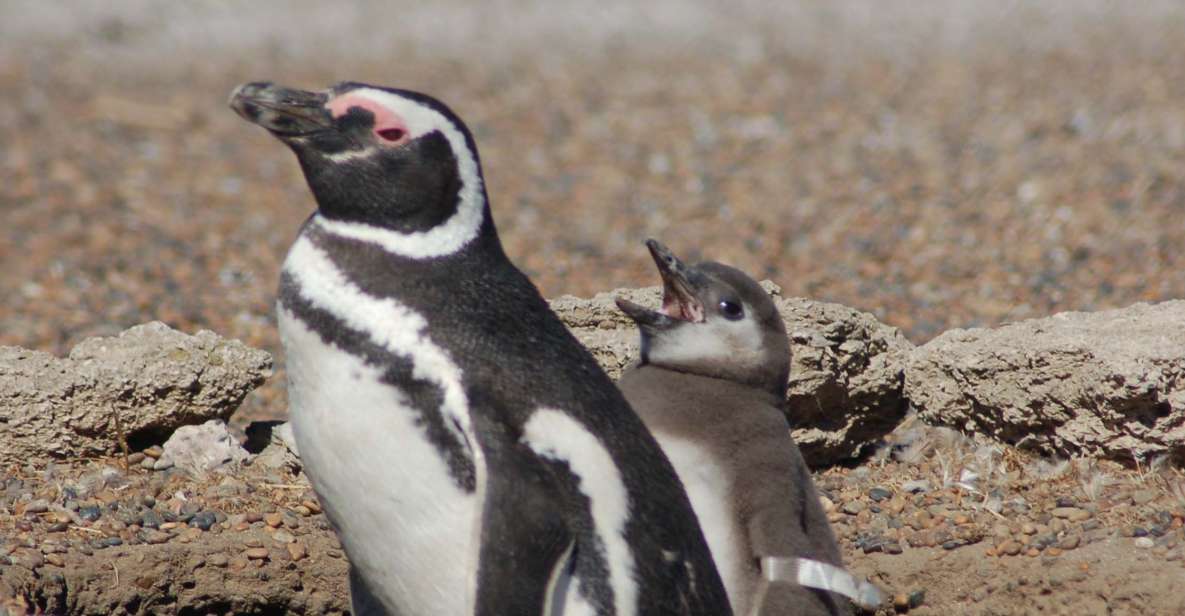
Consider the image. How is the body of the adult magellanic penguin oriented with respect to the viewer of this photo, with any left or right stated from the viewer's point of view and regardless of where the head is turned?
facing to the left of the viewer

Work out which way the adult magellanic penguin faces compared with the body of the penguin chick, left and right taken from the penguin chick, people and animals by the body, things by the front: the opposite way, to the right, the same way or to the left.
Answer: the same way

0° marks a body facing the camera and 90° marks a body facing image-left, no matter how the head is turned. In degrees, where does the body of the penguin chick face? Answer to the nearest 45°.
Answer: approximately 90°

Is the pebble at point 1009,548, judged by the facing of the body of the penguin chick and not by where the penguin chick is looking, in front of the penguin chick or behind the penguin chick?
behind
